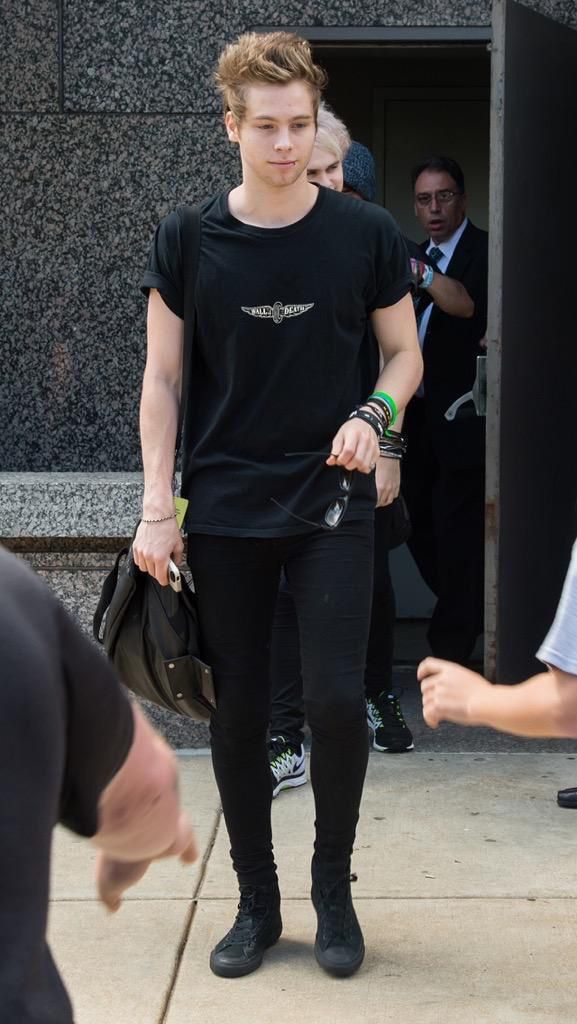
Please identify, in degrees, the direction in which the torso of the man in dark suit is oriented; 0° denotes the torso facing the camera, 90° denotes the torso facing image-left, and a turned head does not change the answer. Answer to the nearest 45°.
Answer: approximately 45°

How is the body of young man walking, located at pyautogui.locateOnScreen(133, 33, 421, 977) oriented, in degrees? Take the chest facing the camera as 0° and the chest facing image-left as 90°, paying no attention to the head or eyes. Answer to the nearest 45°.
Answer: approximately 0°
